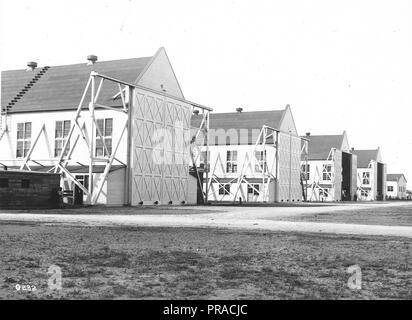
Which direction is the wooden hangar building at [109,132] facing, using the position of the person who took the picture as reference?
facing the viewer and to the right of the viewer
